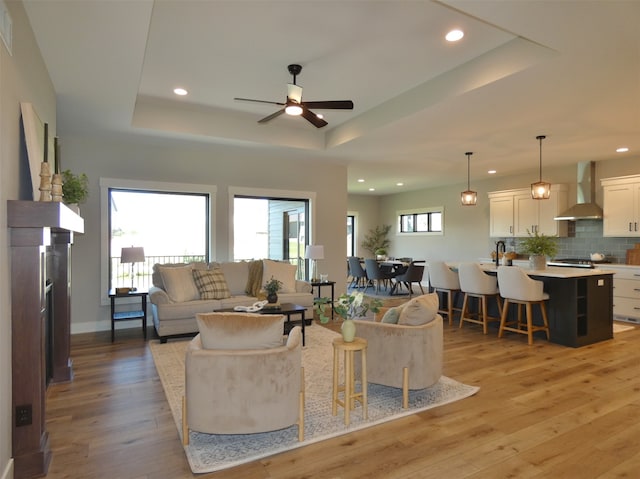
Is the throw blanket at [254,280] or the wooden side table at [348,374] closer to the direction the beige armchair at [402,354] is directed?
the throw blanket

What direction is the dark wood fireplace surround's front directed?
to the viewer's right

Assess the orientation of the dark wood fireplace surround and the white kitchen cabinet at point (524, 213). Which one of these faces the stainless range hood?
the dark wood fireplace surround

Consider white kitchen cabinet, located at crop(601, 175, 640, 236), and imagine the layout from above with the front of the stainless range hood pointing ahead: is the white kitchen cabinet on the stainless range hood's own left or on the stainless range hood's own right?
on the stainless range hood's own left

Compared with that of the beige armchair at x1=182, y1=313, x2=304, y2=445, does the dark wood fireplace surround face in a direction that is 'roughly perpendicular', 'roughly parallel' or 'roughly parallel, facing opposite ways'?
roughly perpendicular

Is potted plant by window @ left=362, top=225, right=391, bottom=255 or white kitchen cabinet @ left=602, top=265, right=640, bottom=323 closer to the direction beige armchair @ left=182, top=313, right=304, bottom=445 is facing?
the potted plant by window

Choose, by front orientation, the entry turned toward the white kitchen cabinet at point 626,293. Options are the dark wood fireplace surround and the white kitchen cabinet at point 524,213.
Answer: the dark wood fireplace surround

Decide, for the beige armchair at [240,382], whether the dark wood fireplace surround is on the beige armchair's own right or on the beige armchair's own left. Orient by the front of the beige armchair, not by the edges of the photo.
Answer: on the beige armchair's own left

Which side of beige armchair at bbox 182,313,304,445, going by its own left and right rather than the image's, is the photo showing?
back

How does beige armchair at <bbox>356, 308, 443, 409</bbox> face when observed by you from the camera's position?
facing away from the viewer and to the left of the viewer

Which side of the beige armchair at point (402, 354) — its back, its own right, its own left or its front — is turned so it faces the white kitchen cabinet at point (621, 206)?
right

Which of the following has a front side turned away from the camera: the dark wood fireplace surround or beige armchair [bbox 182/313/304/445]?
the beige armchair
